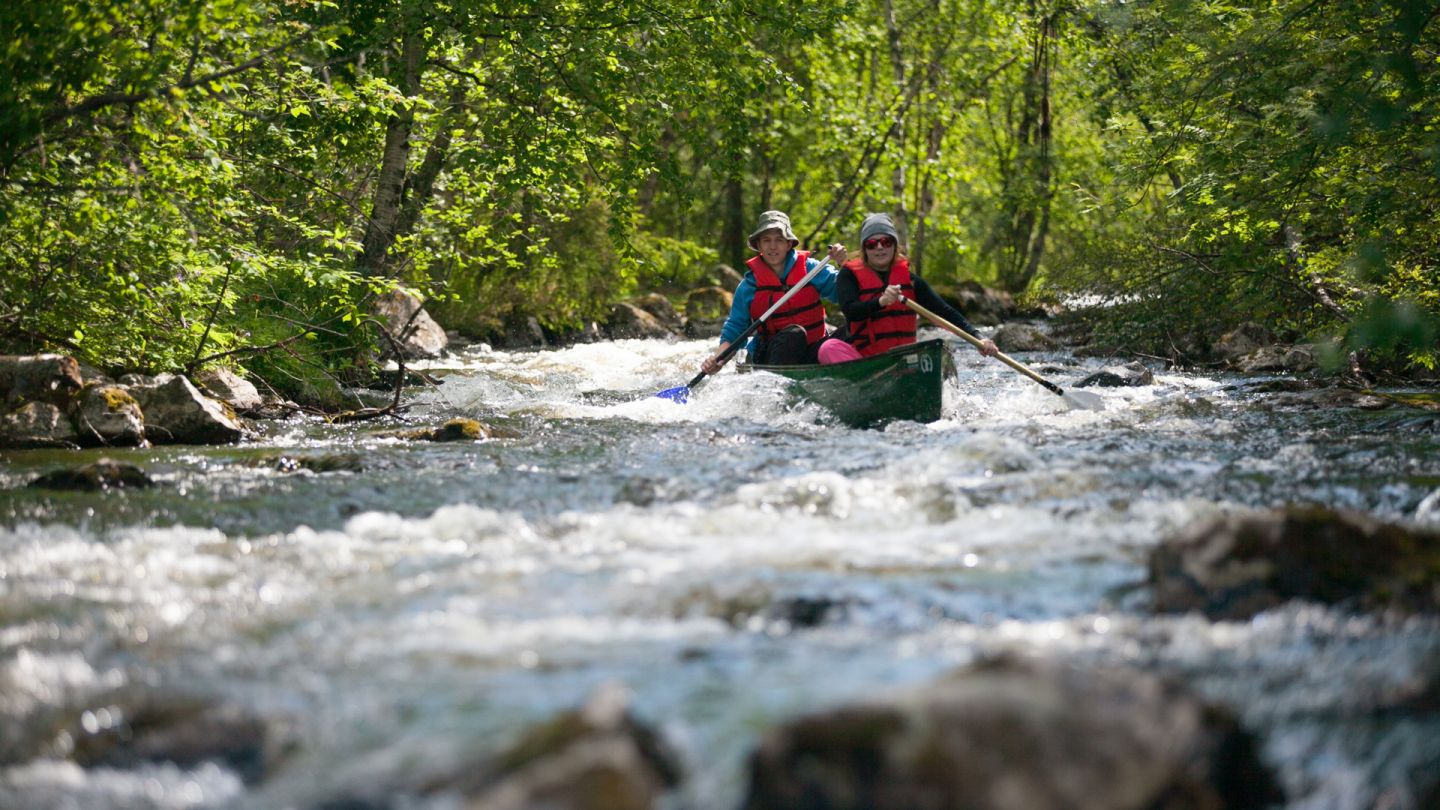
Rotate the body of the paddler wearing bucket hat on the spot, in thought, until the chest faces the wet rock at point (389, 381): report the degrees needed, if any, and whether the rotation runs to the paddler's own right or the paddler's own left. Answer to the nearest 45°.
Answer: approximately 135° to the paddler's own right

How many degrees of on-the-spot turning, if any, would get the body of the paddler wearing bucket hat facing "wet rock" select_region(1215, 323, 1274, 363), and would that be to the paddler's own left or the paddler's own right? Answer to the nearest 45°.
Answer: approximately 135° to the paddler's own left

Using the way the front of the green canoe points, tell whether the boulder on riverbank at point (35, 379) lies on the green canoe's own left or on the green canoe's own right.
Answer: on the green canoe's own right

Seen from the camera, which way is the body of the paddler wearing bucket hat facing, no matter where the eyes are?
toward the camera

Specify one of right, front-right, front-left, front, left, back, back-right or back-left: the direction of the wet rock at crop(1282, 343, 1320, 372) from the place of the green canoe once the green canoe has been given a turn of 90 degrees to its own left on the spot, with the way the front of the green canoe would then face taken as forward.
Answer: front

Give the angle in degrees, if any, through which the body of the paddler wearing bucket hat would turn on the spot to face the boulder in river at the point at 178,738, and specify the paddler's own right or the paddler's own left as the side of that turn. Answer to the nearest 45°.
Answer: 0° — they already face it

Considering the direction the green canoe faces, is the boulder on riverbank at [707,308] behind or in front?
behind

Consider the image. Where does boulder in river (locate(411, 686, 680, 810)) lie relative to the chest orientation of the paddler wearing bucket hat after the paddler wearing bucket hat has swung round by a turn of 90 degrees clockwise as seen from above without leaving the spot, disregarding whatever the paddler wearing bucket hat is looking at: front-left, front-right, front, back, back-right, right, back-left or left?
left

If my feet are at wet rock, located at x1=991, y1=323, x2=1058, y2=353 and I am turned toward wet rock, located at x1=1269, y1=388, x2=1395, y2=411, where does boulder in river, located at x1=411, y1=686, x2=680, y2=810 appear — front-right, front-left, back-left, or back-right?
front-right

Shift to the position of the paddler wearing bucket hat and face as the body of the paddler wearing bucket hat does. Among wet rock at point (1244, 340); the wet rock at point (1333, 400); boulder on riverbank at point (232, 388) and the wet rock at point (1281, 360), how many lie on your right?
1

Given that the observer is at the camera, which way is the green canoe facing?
facing the viewer and to the right of the viewer

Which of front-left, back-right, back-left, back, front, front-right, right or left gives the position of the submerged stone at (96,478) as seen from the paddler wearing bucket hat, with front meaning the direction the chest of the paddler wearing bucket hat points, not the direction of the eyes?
front-right

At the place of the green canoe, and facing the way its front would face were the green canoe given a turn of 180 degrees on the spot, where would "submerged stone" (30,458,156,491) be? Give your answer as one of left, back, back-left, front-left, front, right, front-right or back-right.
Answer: left
